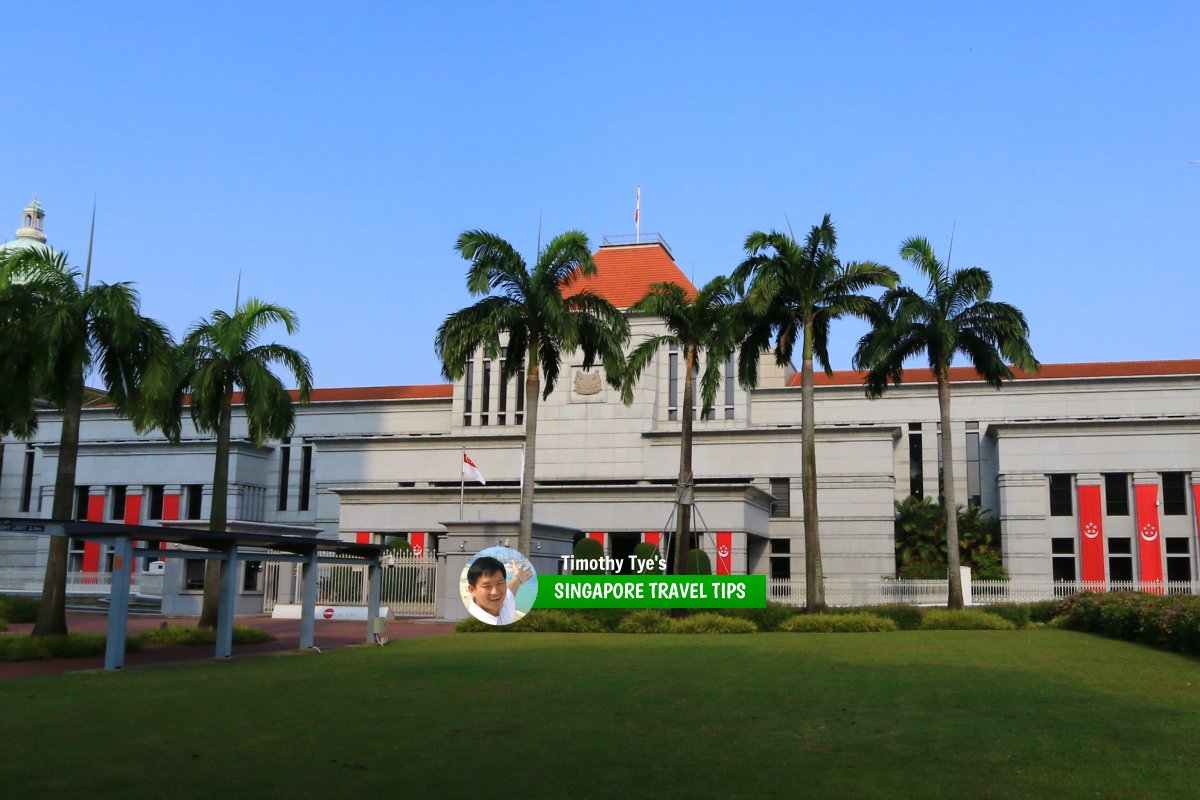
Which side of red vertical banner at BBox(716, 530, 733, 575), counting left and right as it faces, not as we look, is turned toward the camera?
front

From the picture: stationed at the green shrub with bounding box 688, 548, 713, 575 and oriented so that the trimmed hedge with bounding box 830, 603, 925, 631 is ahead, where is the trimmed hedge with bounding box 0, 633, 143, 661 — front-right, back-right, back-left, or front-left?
front-right

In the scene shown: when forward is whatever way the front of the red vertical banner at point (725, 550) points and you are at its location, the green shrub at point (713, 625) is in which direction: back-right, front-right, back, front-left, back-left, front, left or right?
front

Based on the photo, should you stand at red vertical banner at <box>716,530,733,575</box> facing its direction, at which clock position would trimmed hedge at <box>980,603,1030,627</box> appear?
The trimmed hedge is roughly at 11 o'clock from the red vertical banner.

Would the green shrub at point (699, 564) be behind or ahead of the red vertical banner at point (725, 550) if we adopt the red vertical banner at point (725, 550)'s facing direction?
ahead

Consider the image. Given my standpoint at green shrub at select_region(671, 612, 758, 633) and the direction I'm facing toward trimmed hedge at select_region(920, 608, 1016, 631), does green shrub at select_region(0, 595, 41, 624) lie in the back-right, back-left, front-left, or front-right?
back-left

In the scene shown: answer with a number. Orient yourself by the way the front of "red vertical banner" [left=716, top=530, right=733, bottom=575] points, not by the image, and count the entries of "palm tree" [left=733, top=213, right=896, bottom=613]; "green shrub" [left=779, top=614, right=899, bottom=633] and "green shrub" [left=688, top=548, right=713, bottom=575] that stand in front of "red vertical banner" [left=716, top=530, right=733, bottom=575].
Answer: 3

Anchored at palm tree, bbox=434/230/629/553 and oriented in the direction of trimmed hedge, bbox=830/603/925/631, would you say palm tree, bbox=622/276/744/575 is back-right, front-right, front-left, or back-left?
front-left

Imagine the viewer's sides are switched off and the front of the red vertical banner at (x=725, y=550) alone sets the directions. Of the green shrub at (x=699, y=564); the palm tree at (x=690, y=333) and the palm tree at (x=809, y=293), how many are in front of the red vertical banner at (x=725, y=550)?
3

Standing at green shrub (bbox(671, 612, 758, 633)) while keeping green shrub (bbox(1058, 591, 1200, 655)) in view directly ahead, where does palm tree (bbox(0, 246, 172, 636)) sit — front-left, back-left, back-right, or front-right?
back-right

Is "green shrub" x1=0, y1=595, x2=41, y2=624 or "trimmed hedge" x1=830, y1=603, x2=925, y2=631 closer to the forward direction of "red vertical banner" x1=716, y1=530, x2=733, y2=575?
the trimmed hedge

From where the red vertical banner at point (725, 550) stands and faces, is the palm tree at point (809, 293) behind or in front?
in front

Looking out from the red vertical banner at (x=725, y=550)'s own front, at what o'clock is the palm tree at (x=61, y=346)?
The palm tree is roughly at 1 o'clock from the red vertical banner.

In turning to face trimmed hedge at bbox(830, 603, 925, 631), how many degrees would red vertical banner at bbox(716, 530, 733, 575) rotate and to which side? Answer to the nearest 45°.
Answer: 0° — it already faces it

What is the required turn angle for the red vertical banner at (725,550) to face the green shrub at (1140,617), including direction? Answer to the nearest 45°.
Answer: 0° — it already faces it

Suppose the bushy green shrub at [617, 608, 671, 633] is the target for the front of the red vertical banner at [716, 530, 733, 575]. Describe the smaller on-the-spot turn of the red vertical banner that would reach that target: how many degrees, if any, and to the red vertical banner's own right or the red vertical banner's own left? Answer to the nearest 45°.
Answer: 0° — it already faces it

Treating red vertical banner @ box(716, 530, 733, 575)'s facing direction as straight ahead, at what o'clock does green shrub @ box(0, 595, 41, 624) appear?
The green shrub is roughly at 2 o'clock from the red vertical banner.

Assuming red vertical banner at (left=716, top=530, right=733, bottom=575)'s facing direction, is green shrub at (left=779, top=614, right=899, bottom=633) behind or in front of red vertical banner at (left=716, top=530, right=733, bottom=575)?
in front
